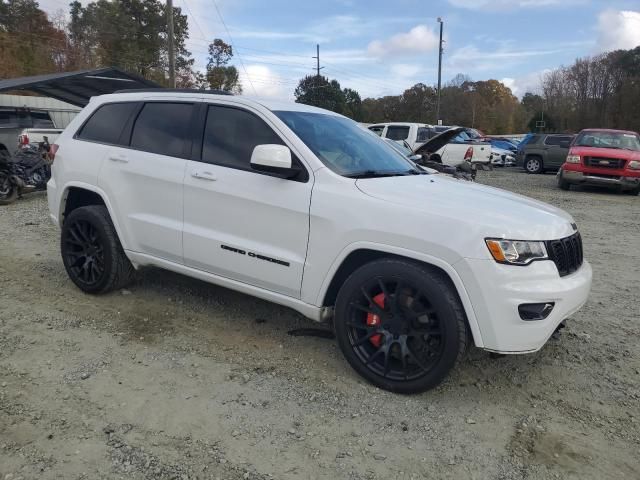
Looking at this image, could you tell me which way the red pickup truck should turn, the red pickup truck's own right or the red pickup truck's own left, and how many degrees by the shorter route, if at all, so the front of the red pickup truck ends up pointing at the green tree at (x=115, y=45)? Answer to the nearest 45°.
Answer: approximately 135° to the red pickup truck's own right

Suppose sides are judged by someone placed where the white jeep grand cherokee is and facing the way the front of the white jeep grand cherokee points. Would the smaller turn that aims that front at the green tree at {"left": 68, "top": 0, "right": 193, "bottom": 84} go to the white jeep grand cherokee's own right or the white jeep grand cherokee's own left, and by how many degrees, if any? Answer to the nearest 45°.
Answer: approximately 135° to the white jeep grand cherokee's own left

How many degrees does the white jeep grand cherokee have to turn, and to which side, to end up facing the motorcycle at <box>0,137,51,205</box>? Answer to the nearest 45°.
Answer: approximately 180°

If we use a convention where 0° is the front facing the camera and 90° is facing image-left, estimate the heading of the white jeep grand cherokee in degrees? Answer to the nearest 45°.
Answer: approximately 315°

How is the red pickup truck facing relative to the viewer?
toward the camera

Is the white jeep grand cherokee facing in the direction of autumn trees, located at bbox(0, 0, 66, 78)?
no

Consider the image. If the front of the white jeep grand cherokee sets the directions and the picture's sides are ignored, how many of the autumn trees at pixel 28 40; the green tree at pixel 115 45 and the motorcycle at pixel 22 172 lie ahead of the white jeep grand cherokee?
0

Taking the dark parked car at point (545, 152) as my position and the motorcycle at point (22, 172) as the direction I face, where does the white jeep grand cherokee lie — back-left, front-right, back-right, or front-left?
front-left
